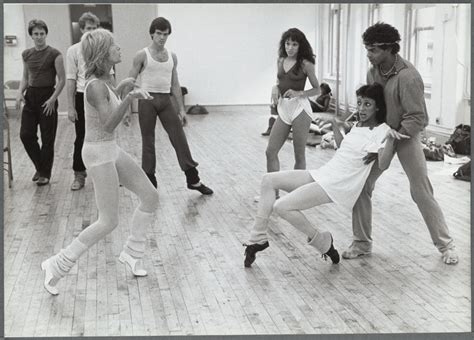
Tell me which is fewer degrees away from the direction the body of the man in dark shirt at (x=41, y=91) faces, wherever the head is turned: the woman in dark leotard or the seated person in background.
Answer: the woman in dark leotard

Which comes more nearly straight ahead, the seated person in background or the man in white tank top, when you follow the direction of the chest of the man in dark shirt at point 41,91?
the man in white tank top

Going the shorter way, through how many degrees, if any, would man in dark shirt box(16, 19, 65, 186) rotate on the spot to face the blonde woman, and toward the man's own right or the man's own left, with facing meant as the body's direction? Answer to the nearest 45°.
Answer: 0° — they already face them

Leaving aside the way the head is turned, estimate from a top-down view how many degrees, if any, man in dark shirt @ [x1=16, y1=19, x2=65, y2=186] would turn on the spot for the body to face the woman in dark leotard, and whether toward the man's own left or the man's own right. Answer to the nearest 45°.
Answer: approximately 45° to the man's own left

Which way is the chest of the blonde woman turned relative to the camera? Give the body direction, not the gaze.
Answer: to the viewer's right

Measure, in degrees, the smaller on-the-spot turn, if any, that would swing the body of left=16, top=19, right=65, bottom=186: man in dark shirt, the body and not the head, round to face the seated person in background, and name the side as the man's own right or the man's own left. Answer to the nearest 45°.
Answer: approximately 135° to the man's own left

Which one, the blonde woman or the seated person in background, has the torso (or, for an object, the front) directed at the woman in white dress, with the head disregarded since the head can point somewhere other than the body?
the blonde woman

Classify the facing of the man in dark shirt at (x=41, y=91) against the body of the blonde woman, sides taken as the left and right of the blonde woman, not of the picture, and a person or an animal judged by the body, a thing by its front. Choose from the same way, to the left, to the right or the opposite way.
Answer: to the right

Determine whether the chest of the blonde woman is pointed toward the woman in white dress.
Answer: yes
